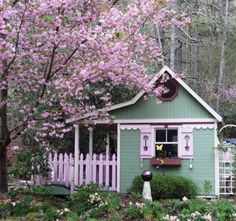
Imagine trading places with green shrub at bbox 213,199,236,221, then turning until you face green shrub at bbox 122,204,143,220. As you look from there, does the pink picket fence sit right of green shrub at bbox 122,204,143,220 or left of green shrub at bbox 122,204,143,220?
right

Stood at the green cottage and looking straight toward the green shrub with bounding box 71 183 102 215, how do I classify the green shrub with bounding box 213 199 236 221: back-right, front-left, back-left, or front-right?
front-left

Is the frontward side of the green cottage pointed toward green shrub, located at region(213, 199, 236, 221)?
no

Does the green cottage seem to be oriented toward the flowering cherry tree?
no
